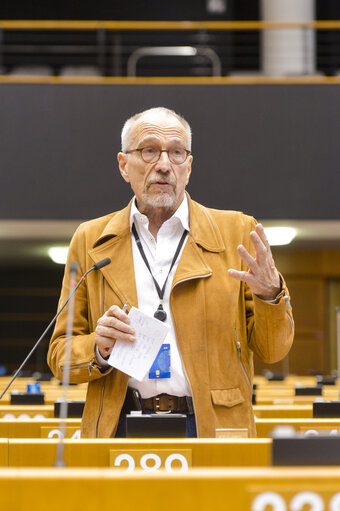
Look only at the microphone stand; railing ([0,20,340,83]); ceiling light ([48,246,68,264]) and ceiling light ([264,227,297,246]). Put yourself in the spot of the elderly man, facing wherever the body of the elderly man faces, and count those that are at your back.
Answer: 3

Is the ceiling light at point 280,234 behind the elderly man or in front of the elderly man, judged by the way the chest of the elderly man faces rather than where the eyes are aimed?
behind

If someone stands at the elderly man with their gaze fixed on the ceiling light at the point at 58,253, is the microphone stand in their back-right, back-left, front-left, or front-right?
back-left
